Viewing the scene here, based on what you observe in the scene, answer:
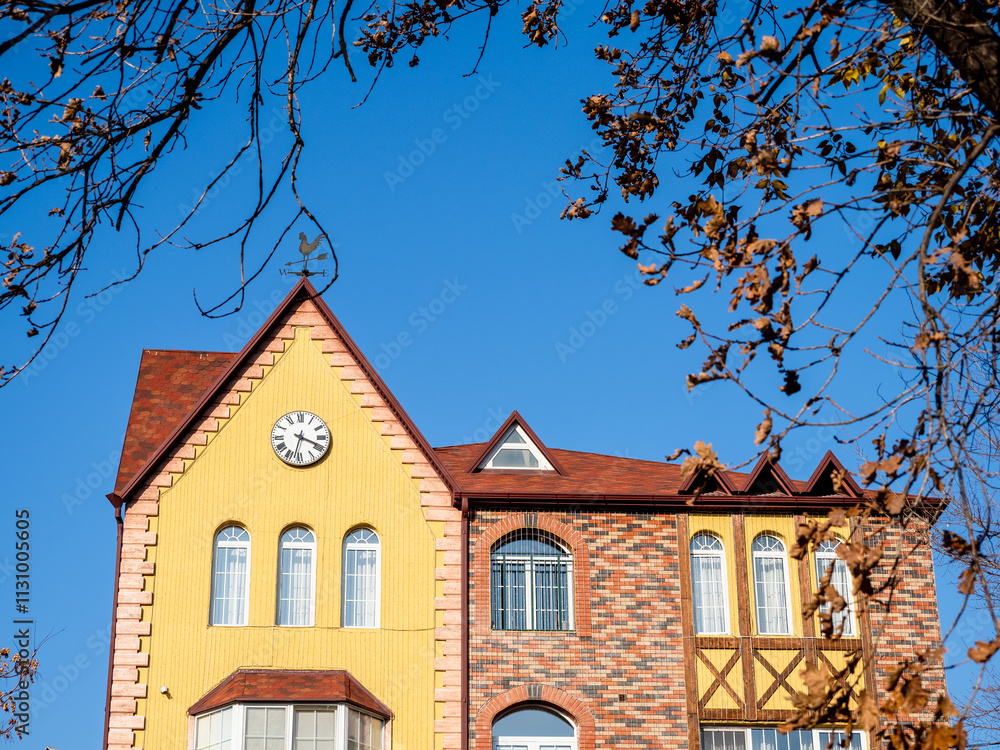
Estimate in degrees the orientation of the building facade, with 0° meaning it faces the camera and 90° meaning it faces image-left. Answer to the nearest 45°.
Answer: approximately 0°
